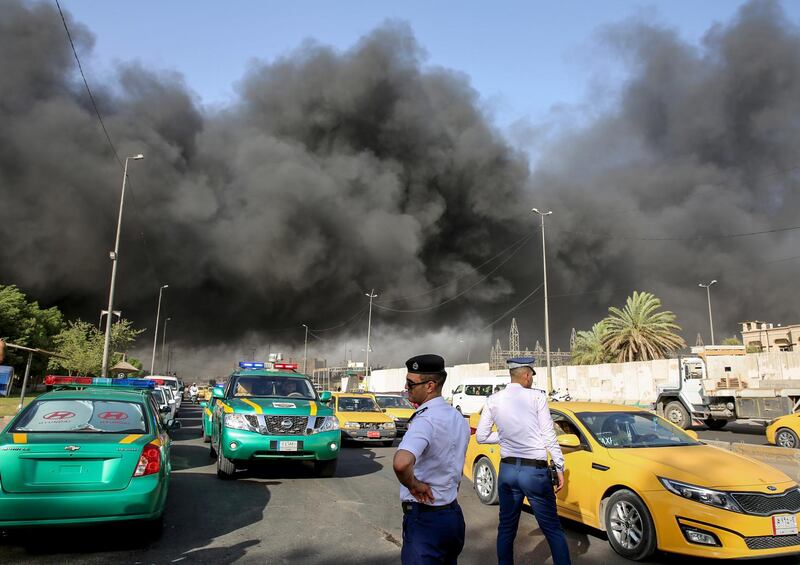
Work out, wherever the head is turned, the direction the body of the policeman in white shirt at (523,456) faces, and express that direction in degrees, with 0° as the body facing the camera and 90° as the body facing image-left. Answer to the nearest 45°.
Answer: approximately 180°

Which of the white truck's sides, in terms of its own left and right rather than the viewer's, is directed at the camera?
left

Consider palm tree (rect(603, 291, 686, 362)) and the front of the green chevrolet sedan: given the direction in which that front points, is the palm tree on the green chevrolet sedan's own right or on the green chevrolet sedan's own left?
on the green chevrolet sedan's own right

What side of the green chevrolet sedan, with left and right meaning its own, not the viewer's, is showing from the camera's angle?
back

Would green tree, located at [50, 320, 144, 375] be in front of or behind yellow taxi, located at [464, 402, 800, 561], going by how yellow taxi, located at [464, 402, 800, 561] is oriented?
behind

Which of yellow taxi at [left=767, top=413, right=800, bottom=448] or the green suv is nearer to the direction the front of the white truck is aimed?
the green suv

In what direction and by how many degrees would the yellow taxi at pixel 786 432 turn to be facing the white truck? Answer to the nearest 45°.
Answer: approximately 90° to its right

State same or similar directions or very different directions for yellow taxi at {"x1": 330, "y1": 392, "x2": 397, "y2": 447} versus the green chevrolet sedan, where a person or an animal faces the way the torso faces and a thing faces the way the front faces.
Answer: very different directions
